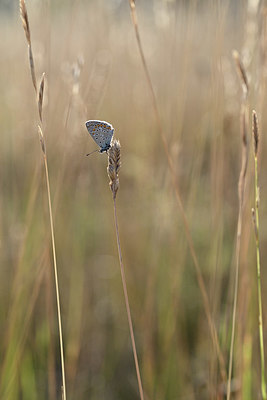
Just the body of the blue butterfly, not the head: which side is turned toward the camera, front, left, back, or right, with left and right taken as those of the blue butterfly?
left
